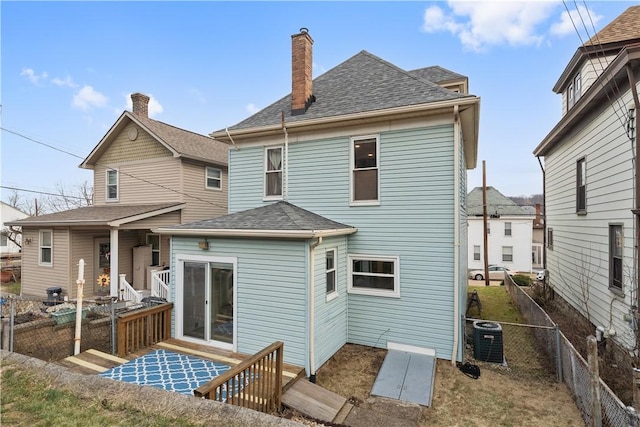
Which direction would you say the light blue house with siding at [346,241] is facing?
away from the camera

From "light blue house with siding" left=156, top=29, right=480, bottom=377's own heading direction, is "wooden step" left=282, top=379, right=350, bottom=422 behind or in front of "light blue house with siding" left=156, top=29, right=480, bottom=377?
behind

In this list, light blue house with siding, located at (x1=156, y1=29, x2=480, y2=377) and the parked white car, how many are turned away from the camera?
1

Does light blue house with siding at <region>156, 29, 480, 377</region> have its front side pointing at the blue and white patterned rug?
no

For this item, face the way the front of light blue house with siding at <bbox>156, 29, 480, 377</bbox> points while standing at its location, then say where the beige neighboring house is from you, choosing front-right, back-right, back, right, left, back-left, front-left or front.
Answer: front-left

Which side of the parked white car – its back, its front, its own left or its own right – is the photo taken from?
left

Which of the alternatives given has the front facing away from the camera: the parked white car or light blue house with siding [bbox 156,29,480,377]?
the light blue house with siding

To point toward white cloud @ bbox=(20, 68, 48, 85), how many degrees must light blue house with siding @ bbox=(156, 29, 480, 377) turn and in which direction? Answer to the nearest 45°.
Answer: approximately 45° to its left

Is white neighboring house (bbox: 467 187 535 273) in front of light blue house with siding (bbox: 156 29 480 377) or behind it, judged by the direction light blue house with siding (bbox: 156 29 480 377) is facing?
in front

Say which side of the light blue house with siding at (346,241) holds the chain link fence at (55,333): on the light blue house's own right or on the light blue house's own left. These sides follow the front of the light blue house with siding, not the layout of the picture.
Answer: on the light blue house's own left
